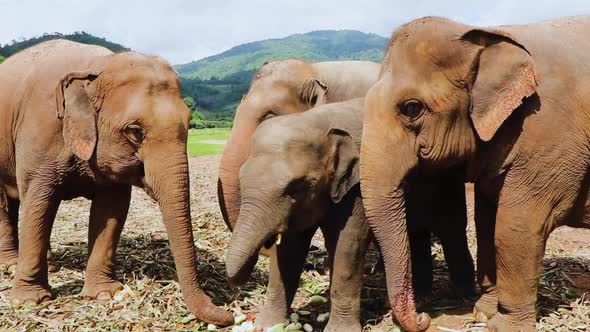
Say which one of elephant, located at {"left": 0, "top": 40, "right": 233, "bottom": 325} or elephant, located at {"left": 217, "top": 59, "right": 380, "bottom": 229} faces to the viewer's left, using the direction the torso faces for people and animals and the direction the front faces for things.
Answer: elephant, located at {"left": 217, "top": 59, "right": 380, "bottom": 229}

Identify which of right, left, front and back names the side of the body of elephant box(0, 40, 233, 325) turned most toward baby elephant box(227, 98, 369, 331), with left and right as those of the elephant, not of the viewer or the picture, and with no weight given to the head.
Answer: front

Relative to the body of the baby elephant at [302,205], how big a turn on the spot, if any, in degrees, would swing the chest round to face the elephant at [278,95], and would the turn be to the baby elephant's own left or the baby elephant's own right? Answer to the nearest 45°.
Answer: approximately 135° to the baby elephant's own right

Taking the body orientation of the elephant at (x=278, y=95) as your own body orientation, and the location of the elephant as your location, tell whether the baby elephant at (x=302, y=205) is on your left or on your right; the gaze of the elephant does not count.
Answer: on your left

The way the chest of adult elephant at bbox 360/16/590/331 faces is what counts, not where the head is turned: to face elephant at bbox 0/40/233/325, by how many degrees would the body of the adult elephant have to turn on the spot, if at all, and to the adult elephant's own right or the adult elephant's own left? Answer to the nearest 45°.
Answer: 0° — it already faces it

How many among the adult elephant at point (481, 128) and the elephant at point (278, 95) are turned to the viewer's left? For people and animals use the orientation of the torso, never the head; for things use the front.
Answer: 2

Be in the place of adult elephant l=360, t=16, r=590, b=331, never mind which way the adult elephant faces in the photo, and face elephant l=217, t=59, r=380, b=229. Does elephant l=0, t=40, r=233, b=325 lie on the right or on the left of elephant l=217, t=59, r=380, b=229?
left

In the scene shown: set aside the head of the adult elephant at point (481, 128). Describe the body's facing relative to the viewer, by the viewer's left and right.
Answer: facing to the left of the viewer

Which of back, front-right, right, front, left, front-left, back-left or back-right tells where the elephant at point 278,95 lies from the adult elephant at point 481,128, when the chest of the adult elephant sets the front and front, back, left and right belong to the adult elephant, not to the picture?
front-right

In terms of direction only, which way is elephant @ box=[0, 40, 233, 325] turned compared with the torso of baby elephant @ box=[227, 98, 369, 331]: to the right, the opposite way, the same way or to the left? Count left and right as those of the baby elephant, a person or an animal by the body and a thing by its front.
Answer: to the left

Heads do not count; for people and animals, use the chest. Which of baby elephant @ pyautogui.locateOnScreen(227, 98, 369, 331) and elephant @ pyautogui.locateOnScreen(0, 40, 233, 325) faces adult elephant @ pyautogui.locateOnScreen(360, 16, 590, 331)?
the elephant

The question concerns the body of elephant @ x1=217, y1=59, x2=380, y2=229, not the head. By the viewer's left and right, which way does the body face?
facing to the left of the viewer

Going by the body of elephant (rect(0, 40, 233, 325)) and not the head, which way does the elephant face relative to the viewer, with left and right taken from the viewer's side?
facing the viewer and to the right of the viewer
